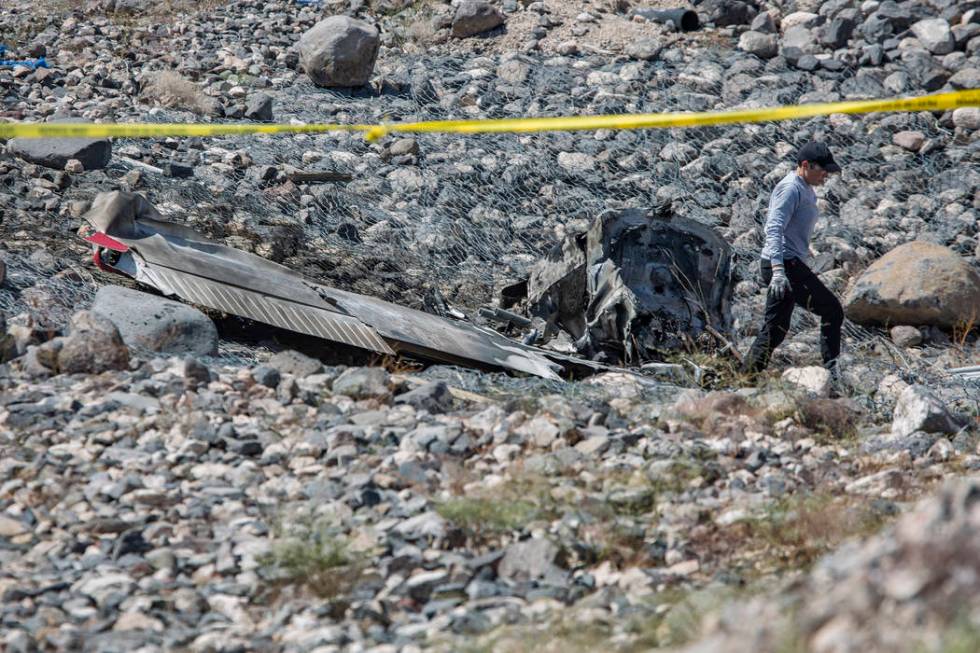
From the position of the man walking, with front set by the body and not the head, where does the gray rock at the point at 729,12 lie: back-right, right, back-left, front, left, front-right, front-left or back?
left

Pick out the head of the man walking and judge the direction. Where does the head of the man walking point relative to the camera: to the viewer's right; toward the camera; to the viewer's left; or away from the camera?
to the viewer's right

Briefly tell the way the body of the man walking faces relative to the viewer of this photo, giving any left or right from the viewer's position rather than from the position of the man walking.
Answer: facing to the right of the viewer

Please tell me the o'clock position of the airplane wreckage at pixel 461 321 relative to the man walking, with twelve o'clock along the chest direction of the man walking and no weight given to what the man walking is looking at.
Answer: The airplane wreckage is roughly at 6 o'clock from the man walking.

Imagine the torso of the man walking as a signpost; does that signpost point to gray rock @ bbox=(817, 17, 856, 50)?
no

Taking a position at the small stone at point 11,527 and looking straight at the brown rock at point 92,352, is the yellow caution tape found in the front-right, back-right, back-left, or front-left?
front-right

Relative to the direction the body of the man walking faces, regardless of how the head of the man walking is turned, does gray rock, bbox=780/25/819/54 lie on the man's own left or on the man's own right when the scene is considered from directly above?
on the man's own left

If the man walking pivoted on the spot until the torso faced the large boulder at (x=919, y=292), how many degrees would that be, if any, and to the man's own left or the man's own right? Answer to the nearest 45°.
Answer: approximately 45° to the man's own left

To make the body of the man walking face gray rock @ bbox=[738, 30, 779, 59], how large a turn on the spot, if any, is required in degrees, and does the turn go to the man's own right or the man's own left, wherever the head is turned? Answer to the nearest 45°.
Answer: approximately 90° to the man's own left

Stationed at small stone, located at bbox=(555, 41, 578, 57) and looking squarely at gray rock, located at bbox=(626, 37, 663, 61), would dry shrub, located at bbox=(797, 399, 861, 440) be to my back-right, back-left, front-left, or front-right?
front-right

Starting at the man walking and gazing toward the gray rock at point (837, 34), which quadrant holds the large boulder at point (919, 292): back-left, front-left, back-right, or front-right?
front-right

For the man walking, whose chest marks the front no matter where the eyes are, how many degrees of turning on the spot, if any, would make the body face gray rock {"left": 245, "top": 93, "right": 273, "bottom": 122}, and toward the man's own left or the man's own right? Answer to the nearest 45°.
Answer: approximately 135° to the man's own left

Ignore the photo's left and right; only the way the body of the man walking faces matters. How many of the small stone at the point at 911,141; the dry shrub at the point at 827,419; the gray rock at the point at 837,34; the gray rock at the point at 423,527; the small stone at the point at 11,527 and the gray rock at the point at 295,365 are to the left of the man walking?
2

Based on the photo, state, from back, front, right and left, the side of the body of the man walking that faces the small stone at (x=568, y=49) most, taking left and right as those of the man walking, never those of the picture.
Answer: left

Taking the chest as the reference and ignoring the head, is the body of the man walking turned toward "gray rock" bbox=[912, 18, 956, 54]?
no

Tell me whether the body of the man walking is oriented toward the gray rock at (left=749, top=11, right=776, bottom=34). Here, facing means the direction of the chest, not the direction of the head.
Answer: no

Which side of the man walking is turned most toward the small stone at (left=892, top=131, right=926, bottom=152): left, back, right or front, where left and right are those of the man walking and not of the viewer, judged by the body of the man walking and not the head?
left

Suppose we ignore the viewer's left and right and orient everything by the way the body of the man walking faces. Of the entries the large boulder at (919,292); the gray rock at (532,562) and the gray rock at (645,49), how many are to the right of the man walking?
1
